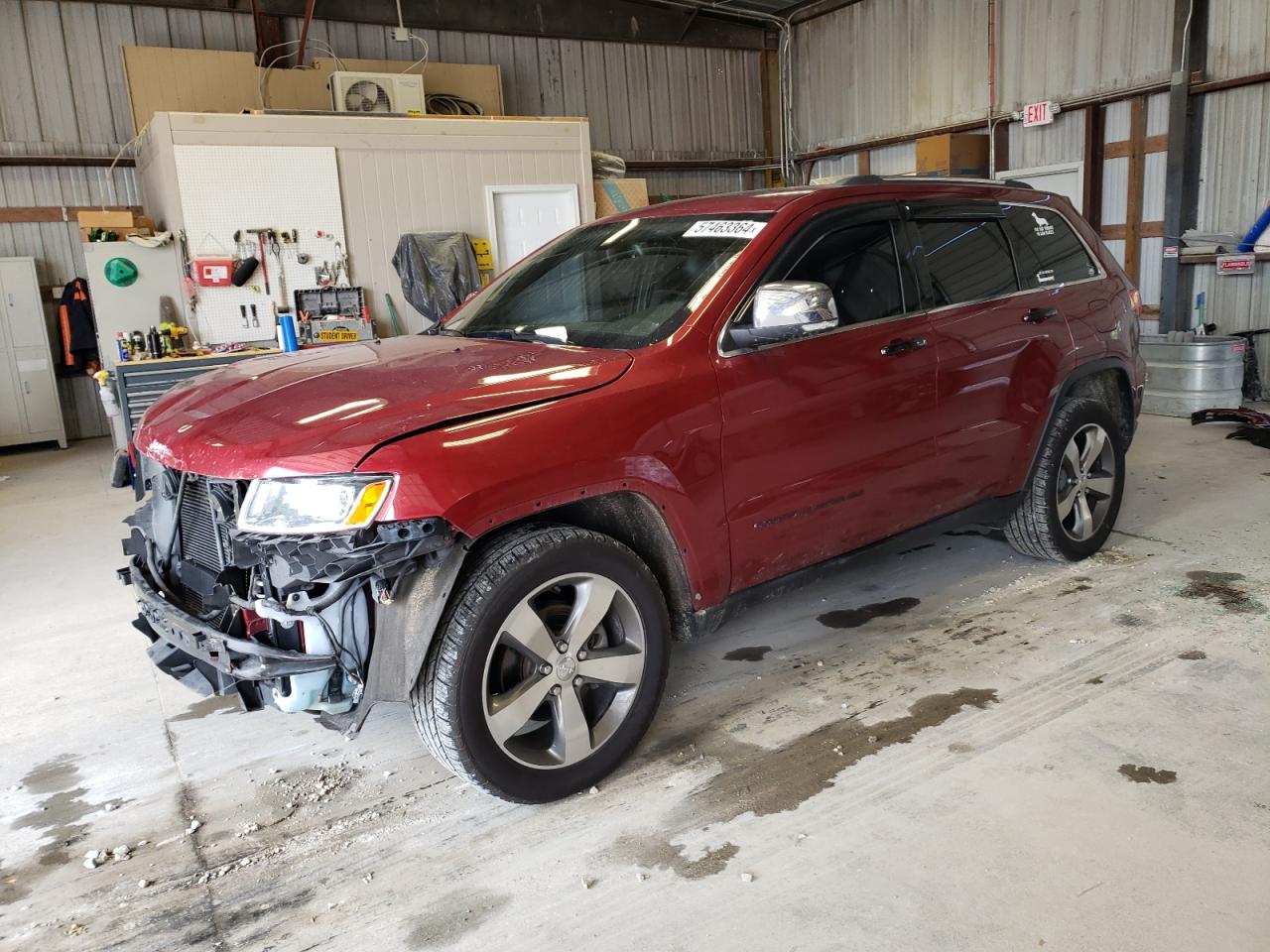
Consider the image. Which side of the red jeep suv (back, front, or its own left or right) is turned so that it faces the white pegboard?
right

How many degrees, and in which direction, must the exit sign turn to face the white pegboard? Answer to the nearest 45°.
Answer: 0° — it already faces it

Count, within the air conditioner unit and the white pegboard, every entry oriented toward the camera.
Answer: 2

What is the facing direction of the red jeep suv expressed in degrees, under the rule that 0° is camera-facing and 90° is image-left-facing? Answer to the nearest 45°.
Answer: approximately 45°

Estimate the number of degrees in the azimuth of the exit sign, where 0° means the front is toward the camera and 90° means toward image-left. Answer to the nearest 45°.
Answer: approximately 45°

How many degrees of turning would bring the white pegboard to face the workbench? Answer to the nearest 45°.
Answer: approximately 45° to its right

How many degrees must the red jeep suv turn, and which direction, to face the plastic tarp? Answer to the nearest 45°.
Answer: approximately 135° to its right

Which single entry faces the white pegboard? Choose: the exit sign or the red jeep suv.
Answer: the exit sign

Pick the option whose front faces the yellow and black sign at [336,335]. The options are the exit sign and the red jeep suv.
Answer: the exit sign

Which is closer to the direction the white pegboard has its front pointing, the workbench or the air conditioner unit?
the workbench

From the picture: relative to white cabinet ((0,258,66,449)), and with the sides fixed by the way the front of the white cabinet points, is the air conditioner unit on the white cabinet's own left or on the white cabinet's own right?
on the white cabinet's own left

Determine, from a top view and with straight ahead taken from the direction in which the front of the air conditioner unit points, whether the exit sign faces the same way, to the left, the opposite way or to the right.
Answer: to the right

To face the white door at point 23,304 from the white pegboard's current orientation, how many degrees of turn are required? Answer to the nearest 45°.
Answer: approximately 135° to its right

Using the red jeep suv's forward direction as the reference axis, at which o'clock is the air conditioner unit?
The air conditioner unit is roughly at 4 o'clock from the red jeep suv.
